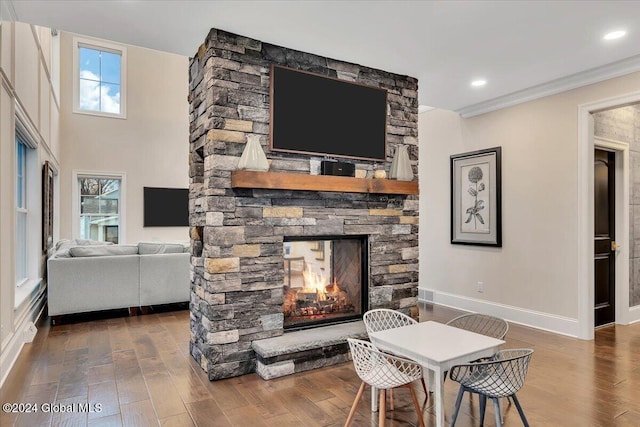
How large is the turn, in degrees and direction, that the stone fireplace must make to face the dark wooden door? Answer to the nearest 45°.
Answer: approximately 45° to its left

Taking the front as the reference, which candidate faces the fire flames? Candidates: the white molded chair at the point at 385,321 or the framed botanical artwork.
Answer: the framed botanical artwork

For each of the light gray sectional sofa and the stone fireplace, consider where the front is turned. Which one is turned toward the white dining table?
the stone fireplace

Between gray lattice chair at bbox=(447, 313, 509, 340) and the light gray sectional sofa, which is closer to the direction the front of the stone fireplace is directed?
the gray lattice chair

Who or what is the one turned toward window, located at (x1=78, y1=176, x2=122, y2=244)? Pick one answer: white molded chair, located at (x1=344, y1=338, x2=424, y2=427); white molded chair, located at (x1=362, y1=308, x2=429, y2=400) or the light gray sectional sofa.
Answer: the light gray sectional sofa

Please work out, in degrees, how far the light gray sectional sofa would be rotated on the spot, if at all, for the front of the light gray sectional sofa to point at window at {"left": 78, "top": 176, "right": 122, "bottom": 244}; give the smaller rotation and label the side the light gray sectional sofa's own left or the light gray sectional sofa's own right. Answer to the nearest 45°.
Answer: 0° — it already faces it

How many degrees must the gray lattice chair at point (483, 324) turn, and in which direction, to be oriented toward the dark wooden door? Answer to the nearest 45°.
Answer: approximately 180°

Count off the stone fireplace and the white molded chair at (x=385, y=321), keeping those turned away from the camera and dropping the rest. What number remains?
0

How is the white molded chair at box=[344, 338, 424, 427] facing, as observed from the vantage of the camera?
facing away from the viewer and to the right of the viewer

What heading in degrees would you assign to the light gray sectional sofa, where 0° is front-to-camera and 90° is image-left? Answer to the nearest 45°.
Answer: approximately 180°

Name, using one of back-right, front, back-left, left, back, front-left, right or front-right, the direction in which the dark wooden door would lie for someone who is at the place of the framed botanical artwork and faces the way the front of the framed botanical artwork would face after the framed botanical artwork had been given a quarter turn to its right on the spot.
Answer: back-right

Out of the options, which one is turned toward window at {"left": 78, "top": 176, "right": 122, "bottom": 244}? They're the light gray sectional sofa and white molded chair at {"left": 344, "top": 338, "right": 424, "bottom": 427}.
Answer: the light gray sectional sofa

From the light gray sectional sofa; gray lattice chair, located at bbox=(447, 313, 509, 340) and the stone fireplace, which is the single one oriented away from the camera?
the light gray sectional sofa

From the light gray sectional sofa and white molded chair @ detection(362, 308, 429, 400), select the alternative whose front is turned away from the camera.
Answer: the light gray sectional sofa

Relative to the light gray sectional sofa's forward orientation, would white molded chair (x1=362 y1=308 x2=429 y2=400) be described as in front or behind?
behind

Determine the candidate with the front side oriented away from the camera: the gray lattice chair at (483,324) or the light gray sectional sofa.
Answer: the light gray sectional sofa
